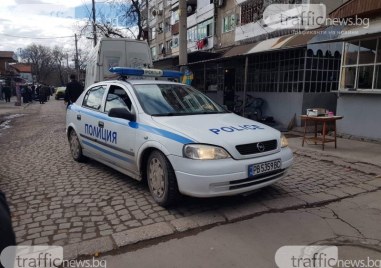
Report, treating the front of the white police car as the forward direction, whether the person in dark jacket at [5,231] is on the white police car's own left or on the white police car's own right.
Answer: on the white police car's own right

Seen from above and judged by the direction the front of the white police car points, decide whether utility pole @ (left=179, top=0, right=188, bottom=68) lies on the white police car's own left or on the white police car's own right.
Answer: on the white police car's own left

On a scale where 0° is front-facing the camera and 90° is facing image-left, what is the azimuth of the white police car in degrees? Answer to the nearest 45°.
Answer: approximately 315°

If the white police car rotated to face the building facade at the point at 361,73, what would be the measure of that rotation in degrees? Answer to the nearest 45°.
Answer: approximately 90° to its left

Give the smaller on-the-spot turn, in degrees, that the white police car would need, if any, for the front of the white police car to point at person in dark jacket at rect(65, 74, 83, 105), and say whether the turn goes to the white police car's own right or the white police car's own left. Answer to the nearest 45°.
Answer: approximately 180°

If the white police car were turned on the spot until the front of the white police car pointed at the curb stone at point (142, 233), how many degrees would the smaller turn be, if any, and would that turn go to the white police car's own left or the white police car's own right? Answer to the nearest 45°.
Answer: approximately 90° to the white police car's own right

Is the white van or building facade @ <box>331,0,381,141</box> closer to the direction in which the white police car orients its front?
the building facade

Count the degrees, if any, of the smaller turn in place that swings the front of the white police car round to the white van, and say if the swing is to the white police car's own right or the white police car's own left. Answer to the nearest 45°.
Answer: approximately 135° to the white police car's own left

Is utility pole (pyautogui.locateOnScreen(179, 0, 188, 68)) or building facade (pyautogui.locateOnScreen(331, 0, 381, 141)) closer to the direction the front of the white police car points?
the building facade

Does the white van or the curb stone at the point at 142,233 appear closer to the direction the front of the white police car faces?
the curb stone

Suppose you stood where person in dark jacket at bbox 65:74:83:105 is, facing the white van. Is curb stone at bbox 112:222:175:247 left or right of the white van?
right

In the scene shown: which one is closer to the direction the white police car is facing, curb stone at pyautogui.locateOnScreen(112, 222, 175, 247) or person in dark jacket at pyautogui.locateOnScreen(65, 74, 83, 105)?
the curb stone
